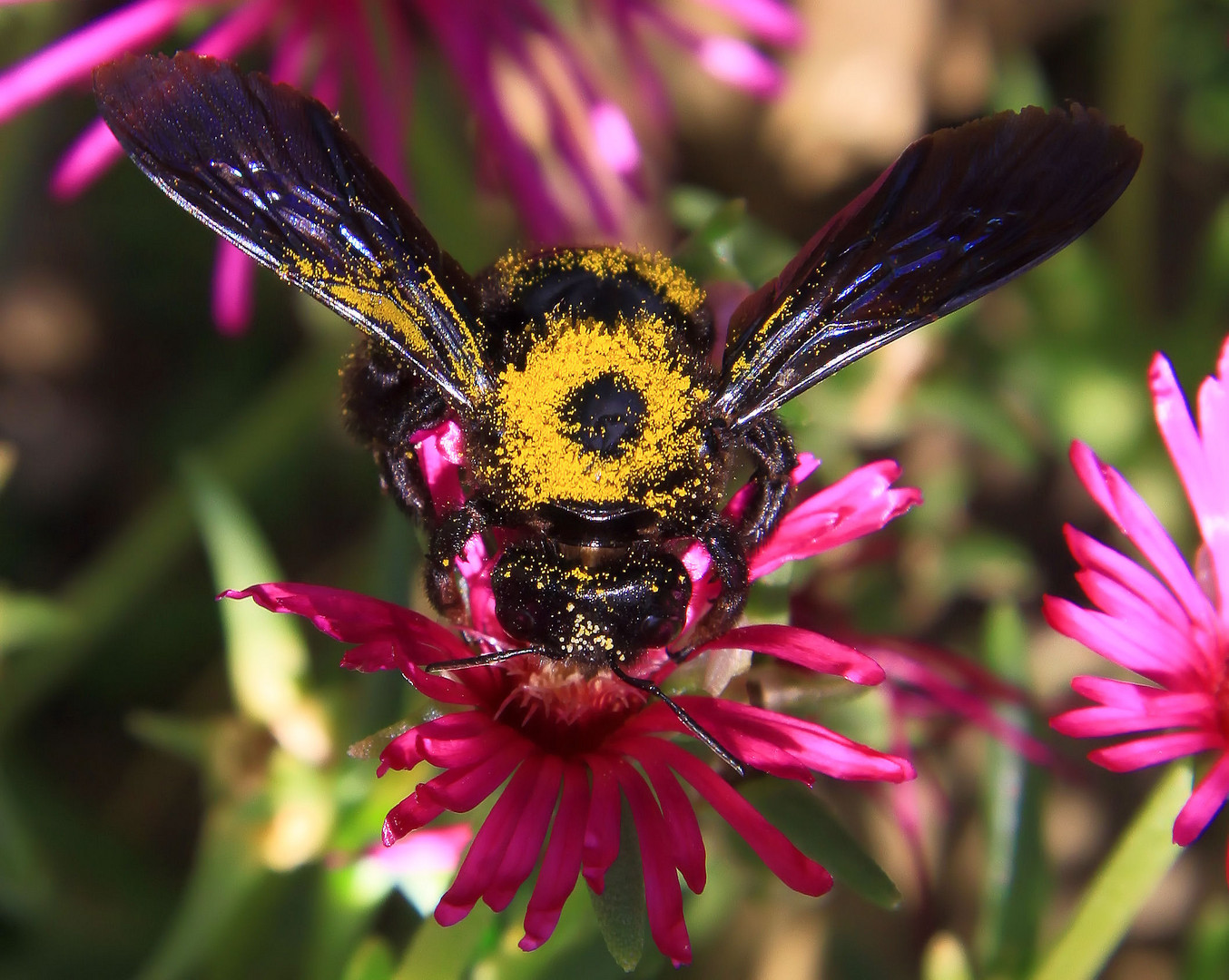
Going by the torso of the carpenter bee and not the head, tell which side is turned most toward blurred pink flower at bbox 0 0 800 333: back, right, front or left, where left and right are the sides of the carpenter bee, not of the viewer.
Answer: back

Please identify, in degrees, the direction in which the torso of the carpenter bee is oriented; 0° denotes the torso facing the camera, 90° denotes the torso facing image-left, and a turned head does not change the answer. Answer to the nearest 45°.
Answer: approximately 0°

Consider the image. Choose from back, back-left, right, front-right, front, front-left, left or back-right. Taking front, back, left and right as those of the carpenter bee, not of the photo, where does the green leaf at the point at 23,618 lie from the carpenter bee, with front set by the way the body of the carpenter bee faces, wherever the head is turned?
back-right

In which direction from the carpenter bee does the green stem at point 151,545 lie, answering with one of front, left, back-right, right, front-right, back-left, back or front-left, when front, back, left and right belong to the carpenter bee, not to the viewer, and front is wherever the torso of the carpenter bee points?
back-right
